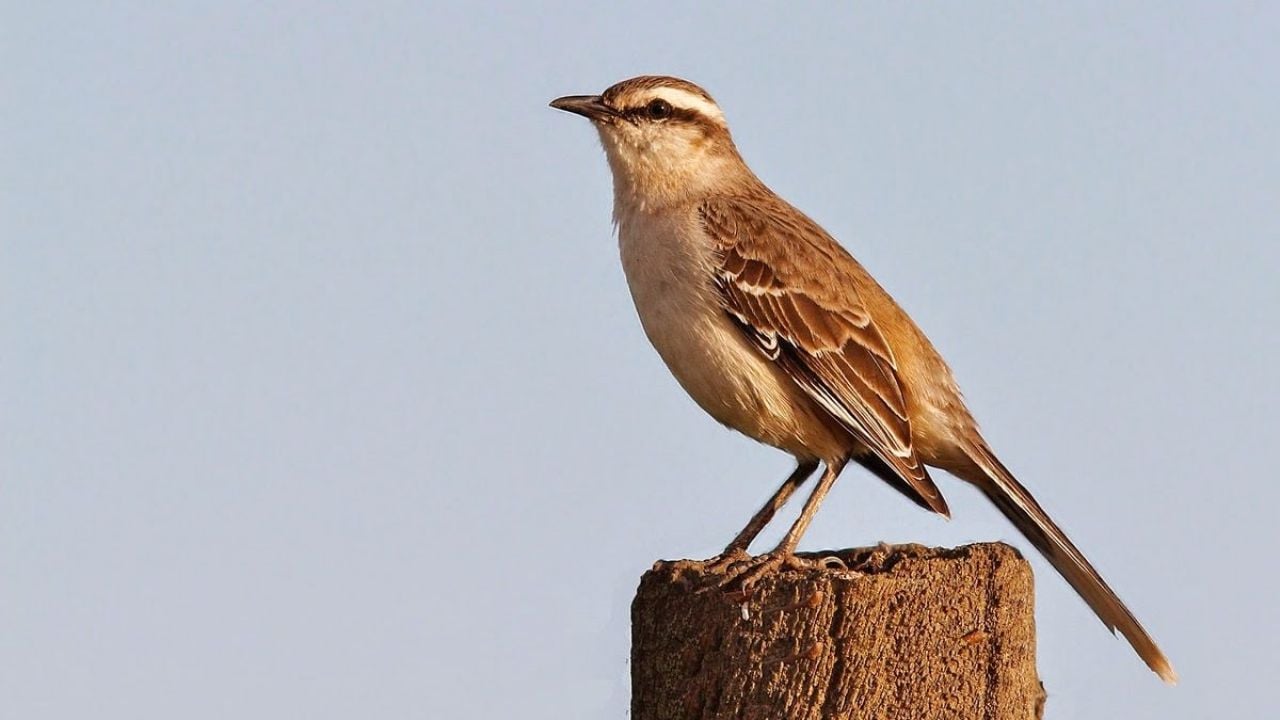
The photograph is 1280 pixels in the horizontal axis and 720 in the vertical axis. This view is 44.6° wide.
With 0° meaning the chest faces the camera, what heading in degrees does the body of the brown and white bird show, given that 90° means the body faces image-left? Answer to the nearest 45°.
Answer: approximately 90°
